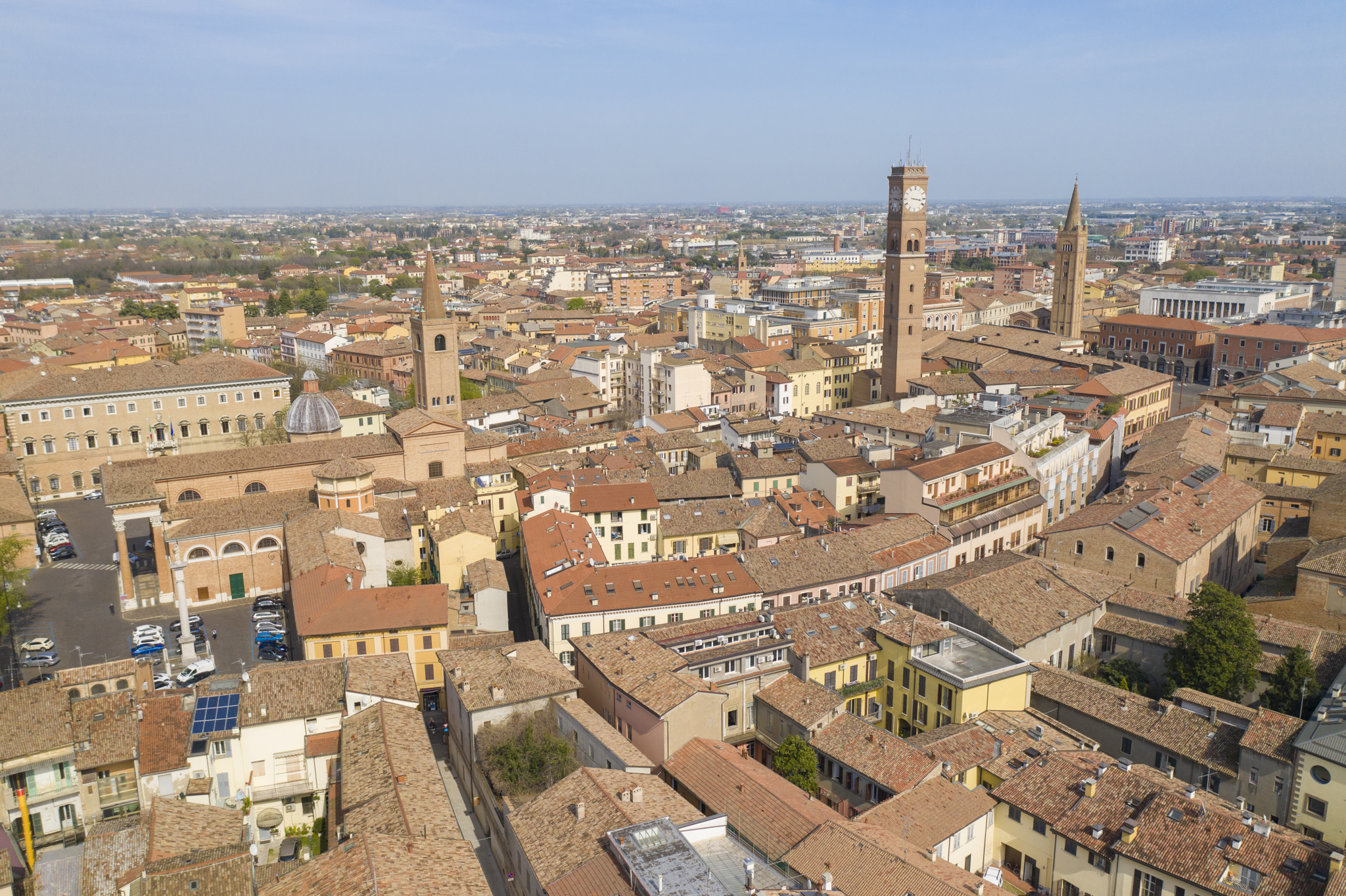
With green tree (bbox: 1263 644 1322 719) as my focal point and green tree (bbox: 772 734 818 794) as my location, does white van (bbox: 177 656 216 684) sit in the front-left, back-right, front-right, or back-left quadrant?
back-left

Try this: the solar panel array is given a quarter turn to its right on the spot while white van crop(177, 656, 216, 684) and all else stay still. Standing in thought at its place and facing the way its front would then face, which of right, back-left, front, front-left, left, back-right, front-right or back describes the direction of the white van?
right

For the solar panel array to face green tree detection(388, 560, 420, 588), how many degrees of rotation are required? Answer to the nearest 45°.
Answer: approximately 135° to its left

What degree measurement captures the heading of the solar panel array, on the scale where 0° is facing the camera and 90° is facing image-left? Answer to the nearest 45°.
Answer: approximately 0°

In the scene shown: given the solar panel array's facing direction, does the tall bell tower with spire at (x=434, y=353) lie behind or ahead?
behind

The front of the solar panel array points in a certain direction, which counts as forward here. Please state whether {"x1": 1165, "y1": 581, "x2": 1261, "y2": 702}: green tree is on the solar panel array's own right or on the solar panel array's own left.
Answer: on the solar panel array's own left

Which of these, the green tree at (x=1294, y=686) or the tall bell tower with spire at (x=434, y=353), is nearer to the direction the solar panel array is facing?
the green tree

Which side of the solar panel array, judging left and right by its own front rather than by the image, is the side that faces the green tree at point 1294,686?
left

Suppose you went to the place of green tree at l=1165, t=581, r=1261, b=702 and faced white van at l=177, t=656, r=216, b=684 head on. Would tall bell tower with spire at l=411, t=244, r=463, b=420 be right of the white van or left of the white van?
right

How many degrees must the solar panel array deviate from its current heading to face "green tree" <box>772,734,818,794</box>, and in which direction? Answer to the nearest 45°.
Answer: approximately 45° to its left
